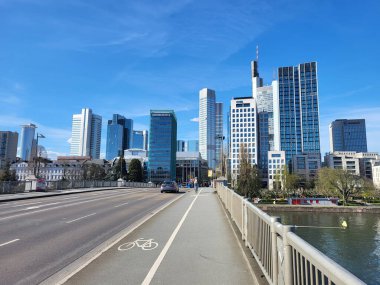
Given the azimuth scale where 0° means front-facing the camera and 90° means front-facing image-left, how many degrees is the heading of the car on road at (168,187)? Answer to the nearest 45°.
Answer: approximately 180°
